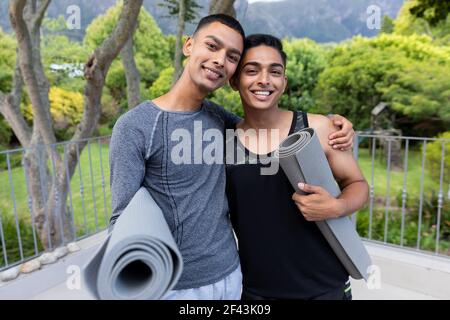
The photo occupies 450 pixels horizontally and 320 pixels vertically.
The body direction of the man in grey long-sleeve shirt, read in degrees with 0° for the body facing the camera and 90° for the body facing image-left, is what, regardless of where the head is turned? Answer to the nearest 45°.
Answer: approximately 315°

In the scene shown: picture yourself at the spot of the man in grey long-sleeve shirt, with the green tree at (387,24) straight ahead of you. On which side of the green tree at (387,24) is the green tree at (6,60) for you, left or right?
left

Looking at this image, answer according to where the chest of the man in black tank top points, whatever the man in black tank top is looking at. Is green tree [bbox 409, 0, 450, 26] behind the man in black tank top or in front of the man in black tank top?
behind

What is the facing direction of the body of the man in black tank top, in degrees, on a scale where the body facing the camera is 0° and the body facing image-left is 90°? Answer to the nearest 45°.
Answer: approximately 0°

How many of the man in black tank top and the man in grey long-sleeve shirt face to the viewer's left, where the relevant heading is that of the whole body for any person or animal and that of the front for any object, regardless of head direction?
0

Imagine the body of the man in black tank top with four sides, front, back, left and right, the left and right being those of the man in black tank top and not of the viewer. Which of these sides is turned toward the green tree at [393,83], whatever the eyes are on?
back

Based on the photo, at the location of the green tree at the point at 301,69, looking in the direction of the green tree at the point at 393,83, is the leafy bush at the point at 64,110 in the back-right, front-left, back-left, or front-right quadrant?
back-right

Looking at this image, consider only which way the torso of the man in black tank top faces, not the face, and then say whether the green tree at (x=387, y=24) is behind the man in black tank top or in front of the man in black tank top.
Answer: behind

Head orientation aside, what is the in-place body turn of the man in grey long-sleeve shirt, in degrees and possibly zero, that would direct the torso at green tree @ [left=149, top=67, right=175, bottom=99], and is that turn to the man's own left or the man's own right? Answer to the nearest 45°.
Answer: approximately 135° to the man's own left
